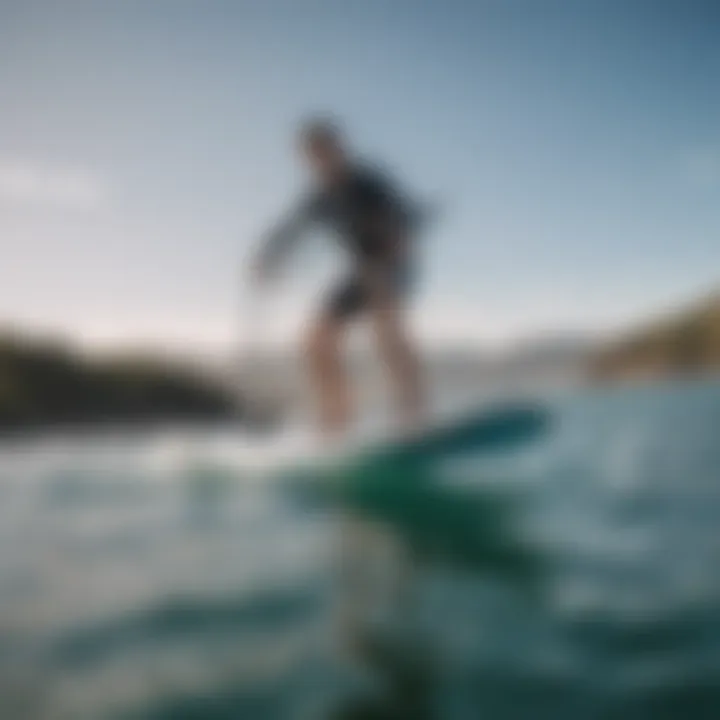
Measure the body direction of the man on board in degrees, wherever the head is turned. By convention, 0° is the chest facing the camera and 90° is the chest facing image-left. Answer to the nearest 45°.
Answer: approximately 45°
